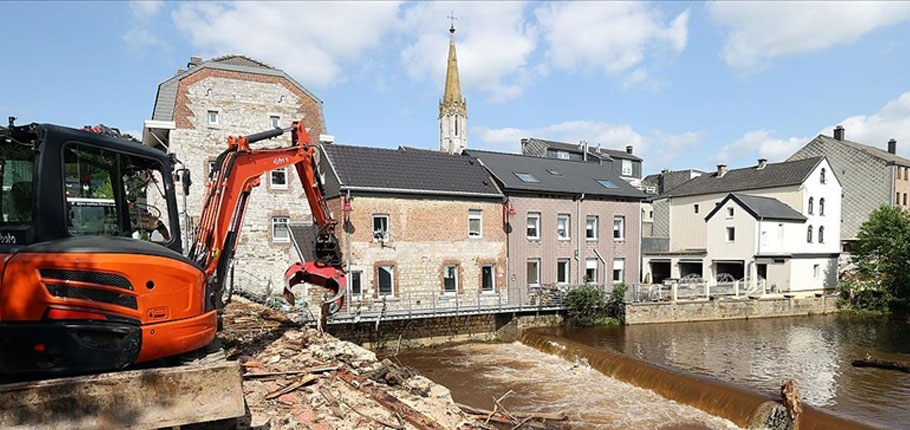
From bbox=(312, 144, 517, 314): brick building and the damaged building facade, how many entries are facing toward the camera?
2

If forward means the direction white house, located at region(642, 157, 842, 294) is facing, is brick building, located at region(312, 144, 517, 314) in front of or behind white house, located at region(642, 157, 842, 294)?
in front

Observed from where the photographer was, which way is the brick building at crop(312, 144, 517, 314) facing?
facing the viewer

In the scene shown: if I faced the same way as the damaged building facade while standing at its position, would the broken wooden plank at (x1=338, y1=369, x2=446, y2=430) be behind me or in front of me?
in front

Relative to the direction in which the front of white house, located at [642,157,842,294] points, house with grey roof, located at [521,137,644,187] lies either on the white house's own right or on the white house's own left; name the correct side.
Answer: on the white house's own right

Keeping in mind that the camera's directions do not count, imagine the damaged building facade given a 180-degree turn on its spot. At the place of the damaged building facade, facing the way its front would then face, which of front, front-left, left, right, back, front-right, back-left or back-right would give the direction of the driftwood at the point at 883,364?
back-right
